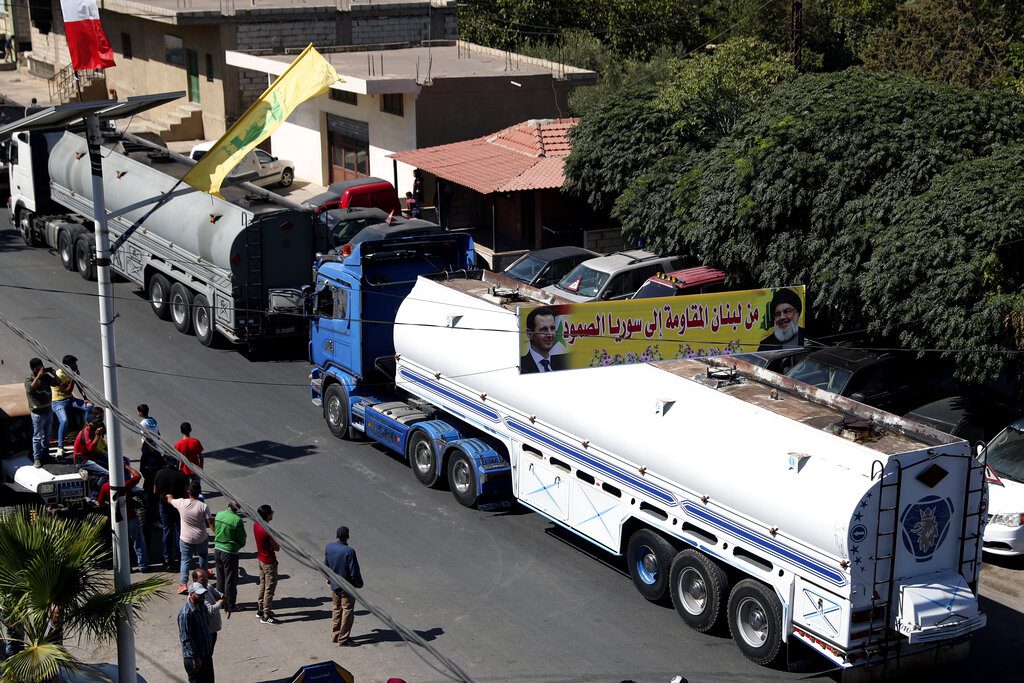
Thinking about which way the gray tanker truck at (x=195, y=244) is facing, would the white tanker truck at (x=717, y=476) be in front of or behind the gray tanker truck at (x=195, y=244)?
behind

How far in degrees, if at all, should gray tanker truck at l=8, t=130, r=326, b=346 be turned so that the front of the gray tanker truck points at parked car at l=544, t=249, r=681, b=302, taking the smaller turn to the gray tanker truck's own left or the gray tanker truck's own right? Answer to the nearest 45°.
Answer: approximately 135° to the gray tanker truck's own right

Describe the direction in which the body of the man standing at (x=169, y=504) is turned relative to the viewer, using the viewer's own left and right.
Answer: facing away from the viewer and to the right of the viewer

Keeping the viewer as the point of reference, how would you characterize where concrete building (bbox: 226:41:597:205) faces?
facing the viewer and to the left of the viewer

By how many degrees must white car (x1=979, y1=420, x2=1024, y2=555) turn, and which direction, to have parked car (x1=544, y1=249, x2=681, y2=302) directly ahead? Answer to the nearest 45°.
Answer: approximately 90° to its right

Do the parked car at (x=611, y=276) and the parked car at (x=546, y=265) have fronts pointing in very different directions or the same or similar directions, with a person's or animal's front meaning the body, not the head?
same or similar directions

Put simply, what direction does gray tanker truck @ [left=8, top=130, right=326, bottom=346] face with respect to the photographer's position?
facing away from the viewer and to the left of the viewer

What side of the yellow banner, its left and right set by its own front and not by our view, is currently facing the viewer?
front

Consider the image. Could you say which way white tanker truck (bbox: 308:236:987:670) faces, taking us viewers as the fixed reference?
facing away from the viewer and to the left of the viewer

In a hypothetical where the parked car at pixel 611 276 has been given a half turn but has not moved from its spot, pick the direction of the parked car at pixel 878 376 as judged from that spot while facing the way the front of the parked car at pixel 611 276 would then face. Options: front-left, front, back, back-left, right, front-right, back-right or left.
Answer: right

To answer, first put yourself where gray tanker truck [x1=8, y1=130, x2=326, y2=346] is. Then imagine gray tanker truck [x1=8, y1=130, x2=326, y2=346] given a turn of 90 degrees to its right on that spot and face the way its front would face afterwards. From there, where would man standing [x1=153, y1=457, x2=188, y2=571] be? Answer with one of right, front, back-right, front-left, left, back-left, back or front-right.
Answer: back-right

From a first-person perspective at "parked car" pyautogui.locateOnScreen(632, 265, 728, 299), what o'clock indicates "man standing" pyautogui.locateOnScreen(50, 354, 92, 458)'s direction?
The man standing is roughly at 12 o'clock from the parked car.

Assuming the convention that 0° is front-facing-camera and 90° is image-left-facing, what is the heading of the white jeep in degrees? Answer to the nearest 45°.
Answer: approximately 315°

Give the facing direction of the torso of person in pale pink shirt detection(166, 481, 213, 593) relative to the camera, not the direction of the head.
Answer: away from the camera
